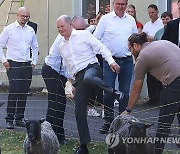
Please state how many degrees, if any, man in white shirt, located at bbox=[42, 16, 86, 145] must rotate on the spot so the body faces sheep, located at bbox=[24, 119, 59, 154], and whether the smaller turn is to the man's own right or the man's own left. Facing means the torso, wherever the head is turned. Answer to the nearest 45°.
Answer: approximately 90° to the man's own right

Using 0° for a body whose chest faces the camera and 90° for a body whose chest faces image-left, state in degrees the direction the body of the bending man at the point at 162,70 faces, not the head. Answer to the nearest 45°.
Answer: approximately 90°

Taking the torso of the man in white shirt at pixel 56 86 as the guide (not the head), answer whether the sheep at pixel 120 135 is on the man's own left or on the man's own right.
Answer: on the man's own right

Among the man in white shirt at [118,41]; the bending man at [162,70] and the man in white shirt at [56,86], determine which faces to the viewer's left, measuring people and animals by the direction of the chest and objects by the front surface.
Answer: the bending man

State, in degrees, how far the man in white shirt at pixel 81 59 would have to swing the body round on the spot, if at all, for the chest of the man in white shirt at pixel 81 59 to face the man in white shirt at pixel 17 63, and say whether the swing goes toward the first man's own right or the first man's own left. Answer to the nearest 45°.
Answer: approximately 90° to the first man's own right

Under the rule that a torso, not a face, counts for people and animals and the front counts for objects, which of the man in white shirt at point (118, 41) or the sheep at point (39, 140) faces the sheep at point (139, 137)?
the man in white shirt

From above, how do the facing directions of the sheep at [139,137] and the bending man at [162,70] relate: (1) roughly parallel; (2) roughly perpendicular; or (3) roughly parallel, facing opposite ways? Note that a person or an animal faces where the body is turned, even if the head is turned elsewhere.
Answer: roughly perpendicular

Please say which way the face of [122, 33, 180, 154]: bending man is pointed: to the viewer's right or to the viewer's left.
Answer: to the viewer's left

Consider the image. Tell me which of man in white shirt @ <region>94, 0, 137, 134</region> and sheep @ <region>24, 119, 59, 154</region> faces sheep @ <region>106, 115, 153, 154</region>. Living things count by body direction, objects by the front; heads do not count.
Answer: the man in white shirt

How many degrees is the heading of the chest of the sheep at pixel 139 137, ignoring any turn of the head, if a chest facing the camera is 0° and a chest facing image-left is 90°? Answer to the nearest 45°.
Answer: approximately 0°

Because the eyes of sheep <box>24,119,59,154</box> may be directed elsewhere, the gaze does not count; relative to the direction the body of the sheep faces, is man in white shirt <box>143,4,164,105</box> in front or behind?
behind
